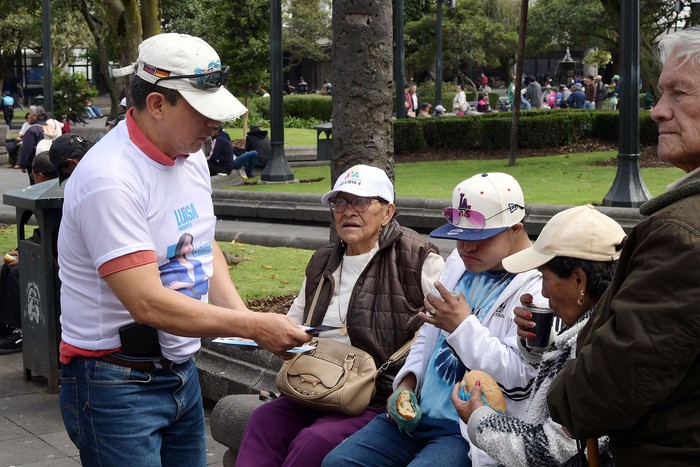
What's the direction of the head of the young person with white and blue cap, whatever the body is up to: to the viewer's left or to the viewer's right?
to the viewer's left

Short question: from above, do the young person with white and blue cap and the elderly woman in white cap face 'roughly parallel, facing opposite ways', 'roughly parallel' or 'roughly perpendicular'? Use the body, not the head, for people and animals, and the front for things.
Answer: roughly parallel

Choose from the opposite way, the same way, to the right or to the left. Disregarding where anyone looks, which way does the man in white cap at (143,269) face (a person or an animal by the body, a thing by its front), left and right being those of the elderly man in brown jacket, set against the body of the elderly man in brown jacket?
the opposite way

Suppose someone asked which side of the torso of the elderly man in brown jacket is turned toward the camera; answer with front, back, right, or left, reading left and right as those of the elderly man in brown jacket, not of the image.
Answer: left

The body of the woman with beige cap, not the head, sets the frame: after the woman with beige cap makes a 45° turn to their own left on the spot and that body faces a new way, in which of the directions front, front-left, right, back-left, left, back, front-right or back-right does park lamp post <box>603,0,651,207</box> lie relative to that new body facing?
back-right

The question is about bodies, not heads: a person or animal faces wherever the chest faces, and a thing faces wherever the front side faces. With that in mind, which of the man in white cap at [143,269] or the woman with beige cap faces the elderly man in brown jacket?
the man in white cap

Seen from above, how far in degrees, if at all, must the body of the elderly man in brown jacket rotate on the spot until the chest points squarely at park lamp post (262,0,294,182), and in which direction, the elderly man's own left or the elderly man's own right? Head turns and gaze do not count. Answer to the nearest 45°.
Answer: approximately 90° to the elderly man's own right

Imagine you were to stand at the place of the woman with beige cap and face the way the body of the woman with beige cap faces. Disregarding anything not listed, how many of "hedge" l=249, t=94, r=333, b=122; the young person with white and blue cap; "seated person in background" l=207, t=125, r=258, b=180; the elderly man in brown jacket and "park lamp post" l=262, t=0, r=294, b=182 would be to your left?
1

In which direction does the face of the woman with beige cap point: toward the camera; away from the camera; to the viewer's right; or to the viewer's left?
to the viewer's left

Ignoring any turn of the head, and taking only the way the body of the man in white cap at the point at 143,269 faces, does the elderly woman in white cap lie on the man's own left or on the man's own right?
on the man's own left
